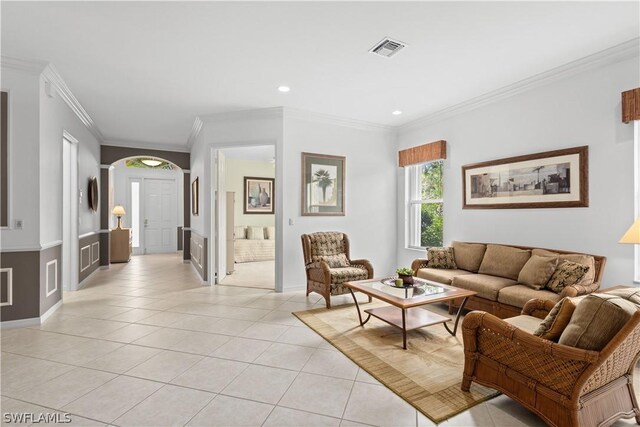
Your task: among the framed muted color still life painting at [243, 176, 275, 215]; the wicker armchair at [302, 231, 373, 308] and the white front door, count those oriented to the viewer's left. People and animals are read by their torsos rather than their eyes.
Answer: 0

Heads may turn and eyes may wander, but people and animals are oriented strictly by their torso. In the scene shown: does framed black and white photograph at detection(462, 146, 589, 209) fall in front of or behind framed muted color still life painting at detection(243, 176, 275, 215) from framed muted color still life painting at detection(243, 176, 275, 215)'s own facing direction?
in front

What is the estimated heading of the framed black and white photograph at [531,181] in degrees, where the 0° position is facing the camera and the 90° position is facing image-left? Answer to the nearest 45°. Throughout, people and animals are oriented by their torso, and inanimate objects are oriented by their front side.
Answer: approximately 45°

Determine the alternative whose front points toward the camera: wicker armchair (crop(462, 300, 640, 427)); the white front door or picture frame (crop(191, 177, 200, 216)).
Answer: the white front door

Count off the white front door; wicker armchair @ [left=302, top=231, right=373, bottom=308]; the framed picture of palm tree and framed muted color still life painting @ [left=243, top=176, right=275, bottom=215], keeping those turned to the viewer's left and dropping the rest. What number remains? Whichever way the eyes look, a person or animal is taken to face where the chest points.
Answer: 0

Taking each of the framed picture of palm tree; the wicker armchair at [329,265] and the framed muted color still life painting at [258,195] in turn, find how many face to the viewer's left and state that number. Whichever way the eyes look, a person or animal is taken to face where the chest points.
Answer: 0

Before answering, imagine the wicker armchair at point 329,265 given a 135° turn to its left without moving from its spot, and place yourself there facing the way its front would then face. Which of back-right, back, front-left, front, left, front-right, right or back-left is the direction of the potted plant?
back-right

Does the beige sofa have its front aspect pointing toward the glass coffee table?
yes

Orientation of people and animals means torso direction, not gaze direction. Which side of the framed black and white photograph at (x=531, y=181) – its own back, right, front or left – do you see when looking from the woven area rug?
front

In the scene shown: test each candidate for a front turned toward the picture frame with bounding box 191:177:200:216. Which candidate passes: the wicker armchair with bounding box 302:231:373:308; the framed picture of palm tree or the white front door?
the white front door

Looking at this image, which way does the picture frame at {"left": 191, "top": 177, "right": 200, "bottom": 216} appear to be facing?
to the viewer's left

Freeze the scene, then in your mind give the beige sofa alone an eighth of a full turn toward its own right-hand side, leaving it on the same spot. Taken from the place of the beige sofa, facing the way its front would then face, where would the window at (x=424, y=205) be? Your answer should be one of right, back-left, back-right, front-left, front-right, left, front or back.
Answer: front-right

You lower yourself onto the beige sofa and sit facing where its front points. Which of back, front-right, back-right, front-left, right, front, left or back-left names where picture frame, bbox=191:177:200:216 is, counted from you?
front-right

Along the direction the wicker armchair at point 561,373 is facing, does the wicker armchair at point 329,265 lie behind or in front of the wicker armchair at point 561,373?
in front

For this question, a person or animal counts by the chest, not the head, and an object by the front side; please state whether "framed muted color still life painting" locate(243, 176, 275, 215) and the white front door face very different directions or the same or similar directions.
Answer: same or similar directions

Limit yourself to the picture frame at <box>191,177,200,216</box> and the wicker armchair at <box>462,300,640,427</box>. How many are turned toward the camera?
0

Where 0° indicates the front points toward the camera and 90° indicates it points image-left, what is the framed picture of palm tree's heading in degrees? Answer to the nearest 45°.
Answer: approximately 315°

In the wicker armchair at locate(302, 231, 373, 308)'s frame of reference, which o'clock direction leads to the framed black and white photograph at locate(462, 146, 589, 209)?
The framed black and white photograph is roughly at 11 o'clock from the wicker armchair.

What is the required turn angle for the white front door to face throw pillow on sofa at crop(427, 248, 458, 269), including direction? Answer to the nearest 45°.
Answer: approximately 45° to its left

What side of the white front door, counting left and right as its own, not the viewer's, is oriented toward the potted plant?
front

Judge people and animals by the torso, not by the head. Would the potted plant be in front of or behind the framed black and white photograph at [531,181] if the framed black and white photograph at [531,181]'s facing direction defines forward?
in front

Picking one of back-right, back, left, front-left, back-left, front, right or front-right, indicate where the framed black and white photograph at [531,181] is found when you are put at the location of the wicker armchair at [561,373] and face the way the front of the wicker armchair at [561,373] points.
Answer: front-right
